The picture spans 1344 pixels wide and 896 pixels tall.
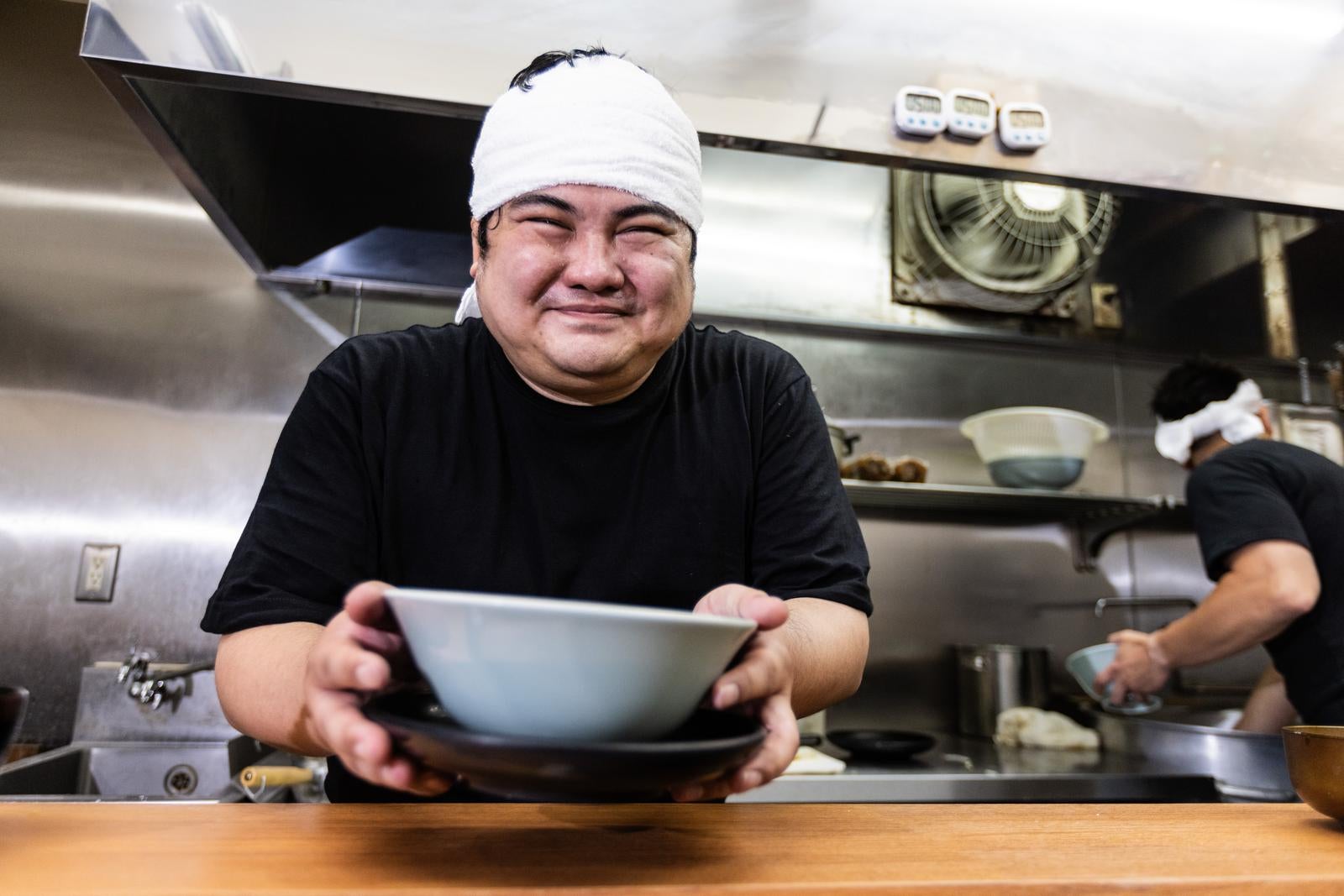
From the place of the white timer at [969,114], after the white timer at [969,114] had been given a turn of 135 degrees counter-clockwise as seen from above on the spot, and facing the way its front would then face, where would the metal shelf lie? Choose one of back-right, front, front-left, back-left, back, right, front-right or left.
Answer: front-left

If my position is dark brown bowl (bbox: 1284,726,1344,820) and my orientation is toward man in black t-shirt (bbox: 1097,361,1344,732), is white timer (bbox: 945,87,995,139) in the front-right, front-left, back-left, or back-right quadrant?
front-left

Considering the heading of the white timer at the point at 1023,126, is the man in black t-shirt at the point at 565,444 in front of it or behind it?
in front

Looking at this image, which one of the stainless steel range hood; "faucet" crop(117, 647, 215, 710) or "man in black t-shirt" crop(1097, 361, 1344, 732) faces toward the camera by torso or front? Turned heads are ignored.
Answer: the stainless steel range hood

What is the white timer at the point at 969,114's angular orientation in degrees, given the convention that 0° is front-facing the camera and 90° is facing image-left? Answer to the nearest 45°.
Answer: approximately 0°

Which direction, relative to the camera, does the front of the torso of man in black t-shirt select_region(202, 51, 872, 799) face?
toward the camera

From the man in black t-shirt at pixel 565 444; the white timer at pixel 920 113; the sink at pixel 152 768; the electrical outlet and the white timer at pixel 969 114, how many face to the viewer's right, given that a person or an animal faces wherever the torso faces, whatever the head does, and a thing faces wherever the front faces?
0

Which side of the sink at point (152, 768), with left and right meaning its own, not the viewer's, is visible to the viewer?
front

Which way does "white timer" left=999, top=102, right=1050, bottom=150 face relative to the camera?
toward the camera

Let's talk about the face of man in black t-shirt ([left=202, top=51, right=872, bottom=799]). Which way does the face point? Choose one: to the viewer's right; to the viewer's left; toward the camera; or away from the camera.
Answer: toward the camera

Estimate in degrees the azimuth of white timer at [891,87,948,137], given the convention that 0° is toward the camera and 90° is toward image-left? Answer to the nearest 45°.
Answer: approximately 0°
